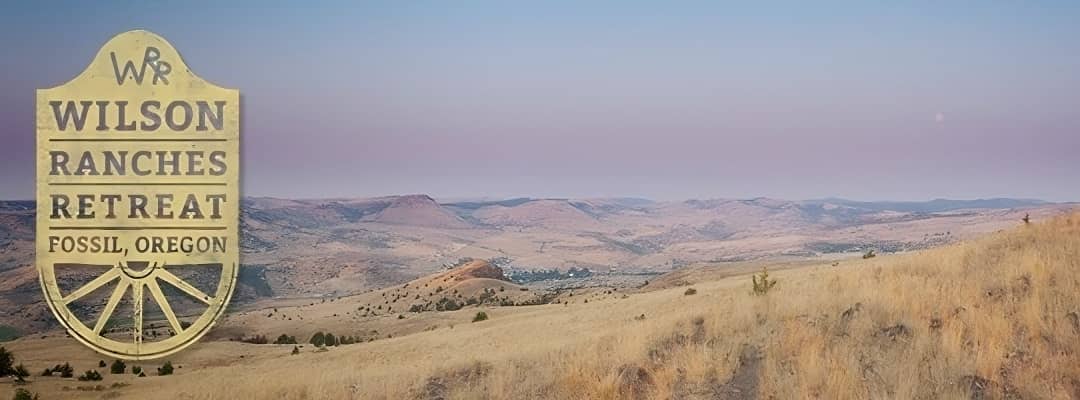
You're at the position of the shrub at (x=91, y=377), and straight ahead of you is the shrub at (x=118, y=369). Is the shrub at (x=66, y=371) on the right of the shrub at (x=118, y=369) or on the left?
left

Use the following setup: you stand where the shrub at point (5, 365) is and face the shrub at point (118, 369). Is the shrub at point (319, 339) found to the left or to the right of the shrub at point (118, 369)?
left

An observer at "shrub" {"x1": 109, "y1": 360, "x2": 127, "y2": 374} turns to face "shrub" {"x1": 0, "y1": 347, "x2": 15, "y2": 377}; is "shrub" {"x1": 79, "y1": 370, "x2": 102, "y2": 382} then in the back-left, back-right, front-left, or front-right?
front-left
